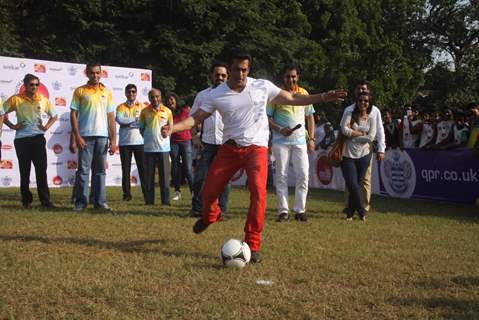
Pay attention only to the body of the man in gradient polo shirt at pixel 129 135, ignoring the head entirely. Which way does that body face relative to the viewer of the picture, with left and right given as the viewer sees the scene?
facing the viewer

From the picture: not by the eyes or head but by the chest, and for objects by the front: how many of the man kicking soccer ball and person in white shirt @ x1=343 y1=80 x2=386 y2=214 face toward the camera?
2

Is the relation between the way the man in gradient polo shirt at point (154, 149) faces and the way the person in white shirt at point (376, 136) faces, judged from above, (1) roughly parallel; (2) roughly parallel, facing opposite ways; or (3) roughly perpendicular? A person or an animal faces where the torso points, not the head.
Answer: roughly parallel

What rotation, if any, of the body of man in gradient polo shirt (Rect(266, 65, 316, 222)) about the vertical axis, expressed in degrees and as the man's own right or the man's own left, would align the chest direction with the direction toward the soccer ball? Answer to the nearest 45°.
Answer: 0° — they already face it

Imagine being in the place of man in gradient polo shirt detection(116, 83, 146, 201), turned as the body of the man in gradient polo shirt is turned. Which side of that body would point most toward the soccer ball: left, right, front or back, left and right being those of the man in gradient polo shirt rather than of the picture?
front

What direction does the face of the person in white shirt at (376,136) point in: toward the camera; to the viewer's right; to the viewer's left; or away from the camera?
toward the camera

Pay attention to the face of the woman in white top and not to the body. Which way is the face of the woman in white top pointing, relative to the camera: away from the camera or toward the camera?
toward the camera

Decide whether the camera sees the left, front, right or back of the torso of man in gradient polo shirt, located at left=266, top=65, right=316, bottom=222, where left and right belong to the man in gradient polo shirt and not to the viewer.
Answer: front

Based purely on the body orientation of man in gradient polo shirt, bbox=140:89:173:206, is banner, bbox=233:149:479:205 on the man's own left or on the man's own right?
on the man's own left

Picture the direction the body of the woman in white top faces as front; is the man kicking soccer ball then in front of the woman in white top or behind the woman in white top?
in front

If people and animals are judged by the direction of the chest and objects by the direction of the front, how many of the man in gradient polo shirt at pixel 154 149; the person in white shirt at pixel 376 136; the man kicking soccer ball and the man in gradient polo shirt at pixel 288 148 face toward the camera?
4

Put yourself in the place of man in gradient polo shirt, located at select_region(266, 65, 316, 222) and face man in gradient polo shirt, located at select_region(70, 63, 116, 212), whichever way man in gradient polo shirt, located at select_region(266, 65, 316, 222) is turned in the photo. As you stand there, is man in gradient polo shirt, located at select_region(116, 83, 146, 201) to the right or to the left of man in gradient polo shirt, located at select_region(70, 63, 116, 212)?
right

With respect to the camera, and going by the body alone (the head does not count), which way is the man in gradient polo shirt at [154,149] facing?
toward the camera

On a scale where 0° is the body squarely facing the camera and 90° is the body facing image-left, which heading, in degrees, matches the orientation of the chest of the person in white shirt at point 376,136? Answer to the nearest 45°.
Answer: approximately 0°

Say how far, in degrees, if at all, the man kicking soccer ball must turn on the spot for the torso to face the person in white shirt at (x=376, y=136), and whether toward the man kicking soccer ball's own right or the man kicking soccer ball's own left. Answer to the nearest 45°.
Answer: approximately 135° to the man kicking soccer ball's own left
